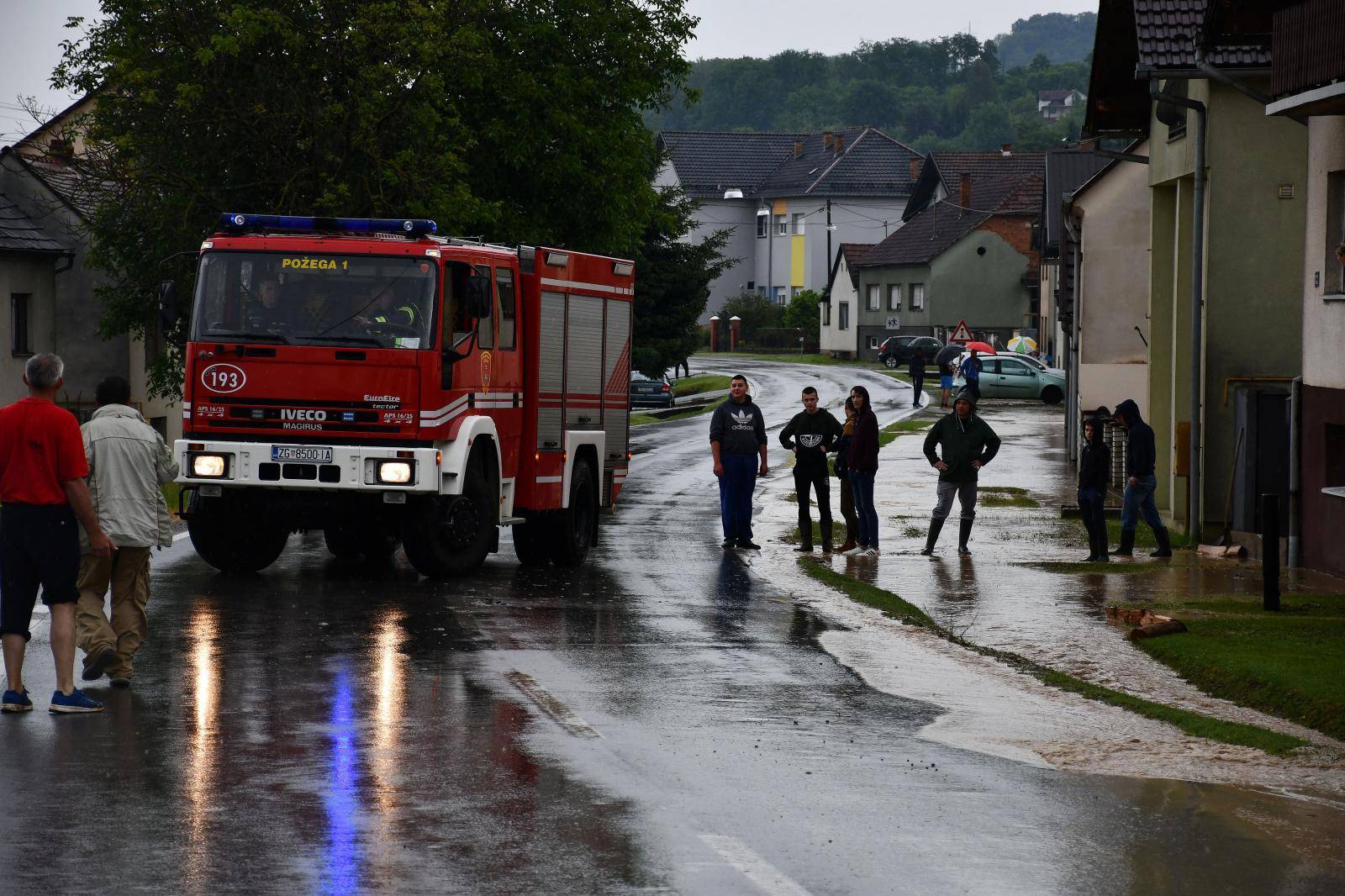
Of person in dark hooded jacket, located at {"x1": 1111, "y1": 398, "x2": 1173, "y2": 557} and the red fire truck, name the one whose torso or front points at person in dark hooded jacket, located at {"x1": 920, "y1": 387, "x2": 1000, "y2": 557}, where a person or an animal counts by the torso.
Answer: person in dark hooded jacket, located at {"x1": 1111, "y1": 398, "x2": 1173, "y2": 557}

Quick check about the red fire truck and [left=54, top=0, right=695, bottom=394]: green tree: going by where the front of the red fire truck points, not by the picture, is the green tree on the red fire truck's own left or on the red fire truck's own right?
on the red fire truck's own right

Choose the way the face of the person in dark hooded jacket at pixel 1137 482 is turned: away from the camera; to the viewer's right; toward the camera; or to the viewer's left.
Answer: to the viewer's left

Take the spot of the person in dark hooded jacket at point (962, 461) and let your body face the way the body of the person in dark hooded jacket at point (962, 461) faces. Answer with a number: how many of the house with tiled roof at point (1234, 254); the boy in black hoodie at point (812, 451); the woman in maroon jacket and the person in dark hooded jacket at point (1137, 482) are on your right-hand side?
2

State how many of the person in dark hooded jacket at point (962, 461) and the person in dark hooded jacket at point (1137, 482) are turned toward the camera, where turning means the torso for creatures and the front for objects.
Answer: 1

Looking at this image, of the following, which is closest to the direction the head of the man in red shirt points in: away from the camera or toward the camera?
away from the camera

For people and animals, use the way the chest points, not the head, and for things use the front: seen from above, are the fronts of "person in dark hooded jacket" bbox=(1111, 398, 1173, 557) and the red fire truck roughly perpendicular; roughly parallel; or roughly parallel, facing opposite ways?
roughly perpendicular

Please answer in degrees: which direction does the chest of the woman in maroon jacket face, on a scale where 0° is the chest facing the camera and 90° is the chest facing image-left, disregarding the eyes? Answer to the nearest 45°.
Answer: approximately 45°

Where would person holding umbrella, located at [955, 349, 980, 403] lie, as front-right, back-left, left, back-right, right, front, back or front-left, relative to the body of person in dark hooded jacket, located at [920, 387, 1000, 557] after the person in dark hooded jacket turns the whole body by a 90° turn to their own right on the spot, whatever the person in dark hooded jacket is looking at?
right

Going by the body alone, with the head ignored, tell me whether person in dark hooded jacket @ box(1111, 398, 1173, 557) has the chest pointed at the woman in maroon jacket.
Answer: yes

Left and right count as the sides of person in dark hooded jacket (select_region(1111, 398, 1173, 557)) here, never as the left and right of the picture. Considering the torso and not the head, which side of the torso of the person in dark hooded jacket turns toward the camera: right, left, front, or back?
left

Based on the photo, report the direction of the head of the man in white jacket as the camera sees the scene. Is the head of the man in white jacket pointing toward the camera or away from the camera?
away from the camera
